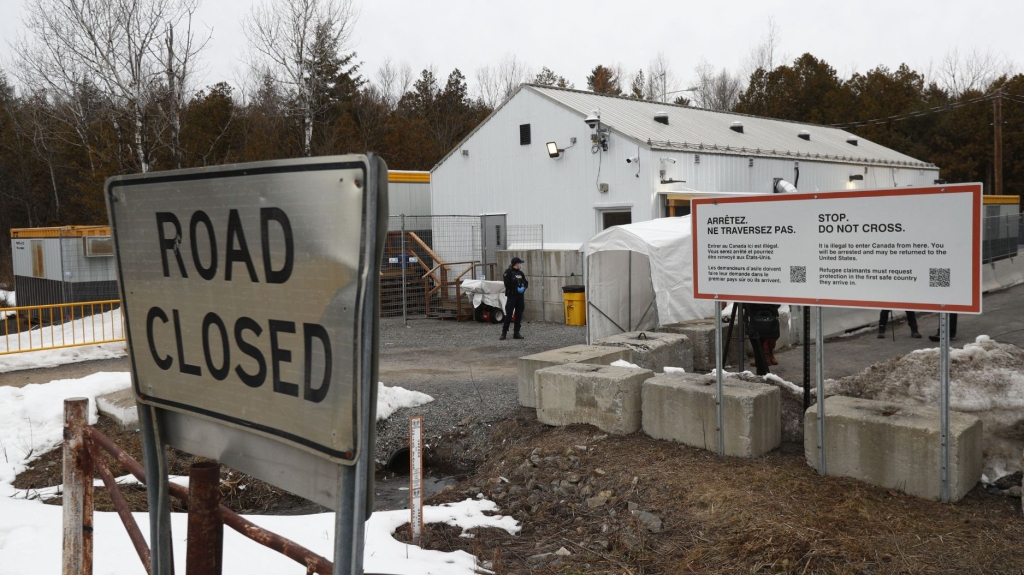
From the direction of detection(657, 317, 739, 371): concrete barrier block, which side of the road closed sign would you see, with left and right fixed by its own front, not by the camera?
back

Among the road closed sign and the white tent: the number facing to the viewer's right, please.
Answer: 0

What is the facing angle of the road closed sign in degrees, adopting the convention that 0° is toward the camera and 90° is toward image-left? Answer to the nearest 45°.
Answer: approximately 45°

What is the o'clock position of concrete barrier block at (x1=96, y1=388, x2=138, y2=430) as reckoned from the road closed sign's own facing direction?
The concrete barrier block is roughly at 4 o'clock from the road closed sign.

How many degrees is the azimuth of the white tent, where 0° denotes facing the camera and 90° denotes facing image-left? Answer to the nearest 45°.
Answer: approximately 45°

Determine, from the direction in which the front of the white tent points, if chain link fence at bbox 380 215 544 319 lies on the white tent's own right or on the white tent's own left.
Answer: on the white tent's own right

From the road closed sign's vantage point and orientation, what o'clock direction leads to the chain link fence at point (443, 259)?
The chain link fence is roughly at 5 o'clock from the road closed sign.

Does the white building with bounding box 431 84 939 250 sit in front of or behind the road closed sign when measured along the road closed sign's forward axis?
behind

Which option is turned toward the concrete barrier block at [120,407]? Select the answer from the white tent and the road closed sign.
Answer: the white tent

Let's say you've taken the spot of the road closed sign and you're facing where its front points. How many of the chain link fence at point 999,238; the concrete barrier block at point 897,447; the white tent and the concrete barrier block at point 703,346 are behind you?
4
